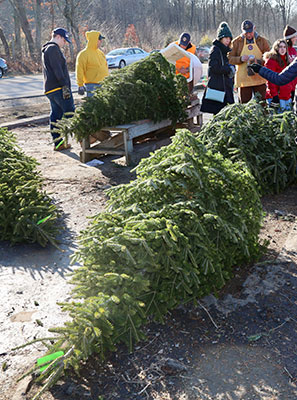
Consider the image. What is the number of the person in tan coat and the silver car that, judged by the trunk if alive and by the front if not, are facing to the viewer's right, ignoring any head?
0

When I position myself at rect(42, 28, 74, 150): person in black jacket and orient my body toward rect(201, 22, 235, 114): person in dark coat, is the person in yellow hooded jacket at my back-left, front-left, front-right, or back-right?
front-left

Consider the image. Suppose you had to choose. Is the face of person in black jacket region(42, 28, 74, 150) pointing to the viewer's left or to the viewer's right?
to the viewer's right

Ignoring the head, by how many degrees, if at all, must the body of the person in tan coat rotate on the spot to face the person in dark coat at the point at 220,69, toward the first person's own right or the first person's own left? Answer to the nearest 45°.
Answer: approximately 45° to the first person's own right

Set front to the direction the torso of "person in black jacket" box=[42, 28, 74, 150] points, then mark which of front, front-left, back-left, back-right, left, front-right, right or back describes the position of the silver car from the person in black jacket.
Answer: left

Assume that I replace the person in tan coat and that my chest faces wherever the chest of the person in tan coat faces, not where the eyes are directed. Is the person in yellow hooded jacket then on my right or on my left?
on my right

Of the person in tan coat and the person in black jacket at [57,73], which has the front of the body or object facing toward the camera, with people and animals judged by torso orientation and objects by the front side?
the person in tan coat

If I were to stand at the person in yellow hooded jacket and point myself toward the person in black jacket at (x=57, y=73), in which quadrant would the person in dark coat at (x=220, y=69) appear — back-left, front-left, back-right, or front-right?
back-left

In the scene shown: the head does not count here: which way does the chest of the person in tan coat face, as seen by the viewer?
toward the camera

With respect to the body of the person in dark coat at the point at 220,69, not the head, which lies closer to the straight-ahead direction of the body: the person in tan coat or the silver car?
the person in tan coat

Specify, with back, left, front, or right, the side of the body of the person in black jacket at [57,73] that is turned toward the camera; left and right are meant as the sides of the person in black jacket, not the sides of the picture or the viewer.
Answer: right

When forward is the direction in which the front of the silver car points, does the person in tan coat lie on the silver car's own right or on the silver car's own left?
on the silver car's own left
